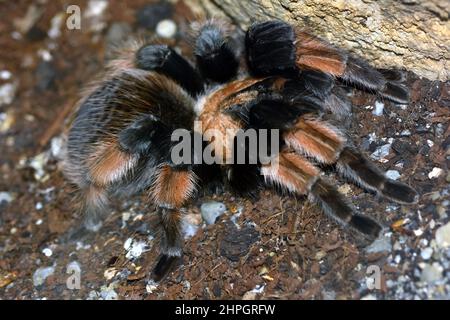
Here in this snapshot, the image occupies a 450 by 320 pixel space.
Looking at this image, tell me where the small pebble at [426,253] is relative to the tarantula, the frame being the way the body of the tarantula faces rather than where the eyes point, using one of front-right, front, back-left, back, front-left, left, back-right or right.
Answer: front-right

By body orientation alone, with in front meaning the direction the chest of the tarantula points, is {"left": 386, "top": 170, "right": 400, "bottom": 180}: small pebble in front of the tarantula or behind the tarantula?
in front

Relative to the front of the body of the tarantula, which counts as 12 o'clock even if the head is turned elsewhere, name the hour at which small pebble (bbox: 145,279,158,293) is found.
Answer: The small pebble is roughly at 4 o'clock from the tarantula.

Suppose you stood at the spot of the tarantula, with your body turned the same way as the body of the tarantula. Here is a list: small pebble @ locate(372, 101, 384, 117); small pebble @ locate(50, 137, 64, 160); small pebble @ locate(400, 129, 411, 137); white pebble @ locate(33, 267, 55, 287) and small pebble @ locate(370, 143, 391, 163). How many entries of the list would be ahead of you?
3

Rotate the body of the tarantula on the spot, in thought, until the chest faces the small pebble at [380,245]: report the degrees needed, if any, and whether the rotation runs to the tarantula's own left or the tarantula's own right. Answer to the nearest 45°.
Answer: approximately 45° to the tarantula's own right

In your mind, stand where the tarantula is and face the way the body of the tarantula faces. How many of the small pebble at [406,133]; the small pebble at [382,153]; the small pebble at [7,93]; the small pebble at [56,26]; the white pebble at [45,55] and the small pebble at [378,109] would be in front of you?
3

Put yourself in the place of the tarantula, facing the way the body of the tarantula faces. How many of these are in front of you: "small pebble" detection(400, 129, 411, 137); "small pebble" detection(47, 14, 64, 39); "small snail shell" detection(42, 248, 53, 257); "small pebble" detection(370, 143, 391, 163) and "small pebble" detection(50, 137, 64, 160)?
2

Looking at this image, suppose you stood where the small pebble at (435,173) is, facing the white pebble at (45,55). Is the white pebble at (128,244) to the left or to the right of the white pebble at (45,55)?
left

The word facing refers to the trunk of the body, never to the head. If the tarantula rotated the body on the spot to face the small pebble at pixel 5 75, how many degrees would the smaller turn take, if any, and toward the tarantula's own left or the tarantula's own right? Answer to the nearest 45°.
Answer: approximately 135° to the tarantula's own left

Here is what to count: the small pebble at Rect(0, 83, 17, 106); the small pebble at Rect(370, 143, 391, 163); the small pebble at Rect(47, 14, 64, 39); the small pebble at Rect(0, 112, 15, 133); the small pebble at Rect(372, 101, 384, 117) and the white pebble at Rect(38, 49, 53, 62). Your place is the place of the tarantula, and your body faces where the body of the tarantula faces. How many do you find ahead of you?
2

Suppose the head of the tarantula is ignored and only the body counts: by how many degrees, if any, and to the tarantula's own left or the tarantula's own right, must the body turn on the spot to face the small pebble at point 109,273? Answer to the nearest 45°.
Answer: approximately 135° to the tarantula's own right

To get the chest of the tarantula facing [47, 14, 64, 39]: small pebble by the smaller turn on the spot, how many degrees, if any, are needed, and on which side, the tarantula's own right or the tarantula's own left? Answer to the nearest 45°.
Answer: approximately 135° to the tarantula's own left

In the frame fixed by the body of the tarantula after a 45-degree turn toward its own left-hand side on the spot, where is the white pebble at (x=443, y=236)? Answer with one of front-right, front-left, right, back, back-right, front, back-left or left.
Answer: right

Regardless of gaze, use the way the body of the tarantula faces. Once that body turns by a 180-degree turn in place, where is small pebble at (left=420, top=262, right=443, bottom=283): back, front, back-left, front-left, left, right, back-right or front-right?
back-left

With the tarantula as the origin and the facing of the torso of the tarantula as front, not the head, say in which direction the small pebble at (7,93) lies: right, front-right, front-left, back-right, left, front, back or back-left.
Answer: back-left

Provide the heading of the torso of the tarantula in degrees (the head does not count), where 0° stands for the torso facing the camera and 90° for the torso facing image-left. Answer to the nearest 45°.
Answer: approximately 270°

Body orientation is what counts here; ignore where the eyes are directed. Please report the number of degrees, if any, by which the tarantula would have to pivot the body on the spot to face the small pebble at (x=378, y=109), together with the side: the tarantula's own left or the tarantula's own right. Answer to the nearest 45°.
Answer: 0° — it already faces it

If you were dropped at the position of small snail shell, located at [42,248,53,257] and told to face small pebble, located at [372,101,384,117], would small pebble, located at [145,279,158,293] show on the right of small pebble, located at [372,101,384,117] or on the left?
right
